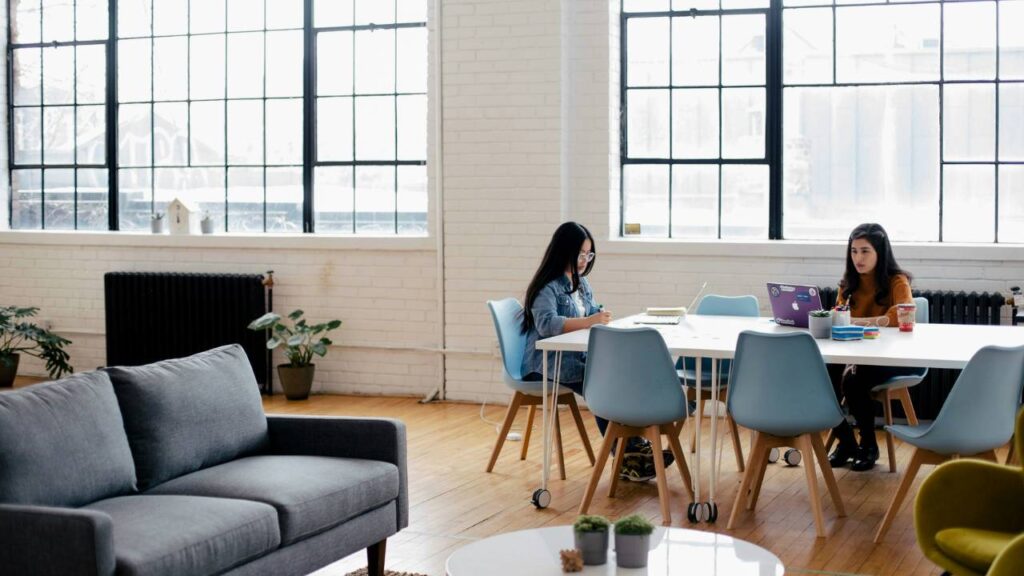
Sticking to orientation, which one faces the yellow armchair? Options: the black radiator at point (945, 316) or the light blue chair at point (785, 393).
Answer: the black radiator

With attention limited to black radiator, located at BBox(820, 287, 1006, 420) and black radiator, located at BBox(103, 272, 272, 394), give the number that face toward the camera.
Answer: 2

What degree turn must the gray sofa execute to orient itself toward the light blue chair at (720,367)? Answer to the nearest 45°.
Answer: approximately 90° to its left

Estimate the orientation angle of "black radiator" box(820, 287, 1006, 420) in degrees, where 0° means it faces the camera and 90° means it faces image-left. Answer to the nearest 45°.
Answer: approximately 0°

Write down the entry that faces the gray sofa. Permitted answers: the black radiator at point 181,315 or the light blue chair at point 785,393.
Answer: the black radiator

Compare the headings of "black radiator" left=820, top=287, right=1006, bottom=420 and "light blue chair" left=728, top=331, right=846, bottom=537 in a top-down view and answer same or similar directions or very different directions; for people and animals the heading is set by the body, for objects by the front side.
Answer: very different directions

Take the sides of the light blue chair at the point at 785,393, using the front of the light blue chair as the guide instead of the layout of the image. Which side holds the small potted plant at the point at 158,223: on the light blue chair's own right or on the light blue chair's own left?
on the light blue chair's own left

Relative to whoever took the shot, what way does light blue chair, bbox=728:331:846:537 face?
facing away from the viewer

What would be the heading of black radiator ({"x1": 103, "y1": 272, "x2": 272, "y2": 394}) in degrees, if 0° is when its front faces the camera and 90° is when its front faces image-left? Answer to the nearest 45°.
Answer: approximately 0°
